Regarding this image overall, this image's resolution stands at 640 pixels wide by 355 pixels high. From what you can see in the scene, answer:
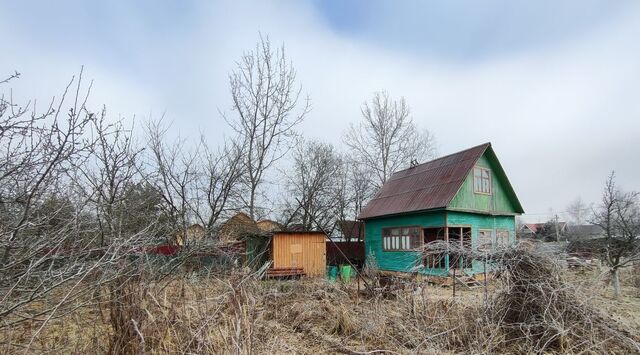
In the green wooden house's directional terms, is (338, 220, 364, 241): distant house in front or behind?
behind

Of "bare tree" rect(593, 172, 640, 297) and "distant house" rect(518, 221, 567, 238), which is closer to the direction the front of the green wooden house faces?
the bare tree
